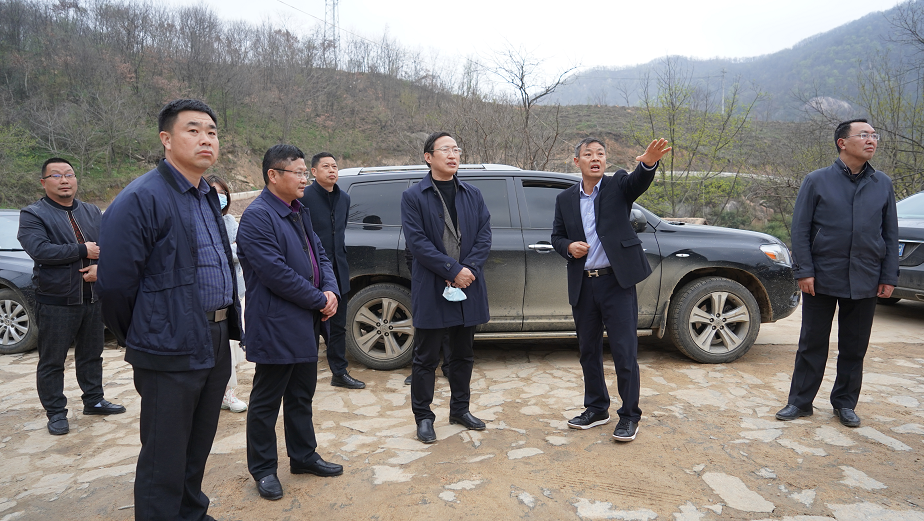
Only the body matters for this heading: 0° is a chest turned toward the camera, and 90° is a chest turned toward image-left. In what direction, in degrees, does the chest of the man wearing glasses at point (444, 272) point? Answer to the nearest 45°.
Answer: approximately 315°

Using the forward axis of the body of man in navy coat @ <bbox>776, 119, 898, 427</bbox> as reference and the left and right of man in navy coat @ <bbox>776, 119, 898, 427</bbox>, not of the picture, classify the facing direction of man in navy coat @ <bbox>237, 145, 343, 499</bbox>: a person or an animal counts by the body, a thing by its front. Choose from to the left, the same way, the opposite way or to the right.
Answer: to the left

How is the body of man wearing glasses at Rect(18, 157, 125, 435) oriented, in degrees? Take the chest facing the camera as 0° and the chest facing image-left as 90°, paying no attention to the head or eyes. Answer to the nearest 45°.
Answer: approximately 315°

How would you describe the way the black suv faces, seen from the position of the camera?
facing to the right of the viewer

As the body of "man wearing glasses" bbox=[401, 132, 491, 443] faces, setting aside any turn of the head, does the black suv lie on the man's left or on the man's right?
on the man's left

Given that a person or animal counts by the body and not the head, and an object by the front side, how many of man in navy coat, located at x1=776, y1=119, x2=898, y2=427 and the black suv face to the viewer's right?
1

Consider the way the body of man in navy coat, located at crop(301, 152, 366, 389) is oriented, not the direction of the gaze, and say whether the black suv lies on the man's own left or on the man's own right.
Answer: on the man's own left

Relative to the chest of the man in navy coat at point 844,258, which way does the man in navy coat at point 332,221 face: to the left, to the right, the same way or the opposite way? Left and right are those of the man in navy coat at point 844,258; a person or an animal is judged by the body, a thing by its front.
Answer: to the left

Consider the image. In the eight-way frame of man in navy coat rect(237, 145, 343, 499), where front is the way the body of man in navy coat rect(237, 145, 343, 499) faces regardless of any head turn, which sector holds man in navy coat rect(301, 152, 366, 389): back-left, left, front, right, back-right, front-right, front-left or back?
back-left

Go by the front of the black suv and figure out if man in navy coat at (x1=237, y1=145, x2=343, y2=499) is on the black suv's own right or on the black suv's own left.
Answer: on the black suv's own right
